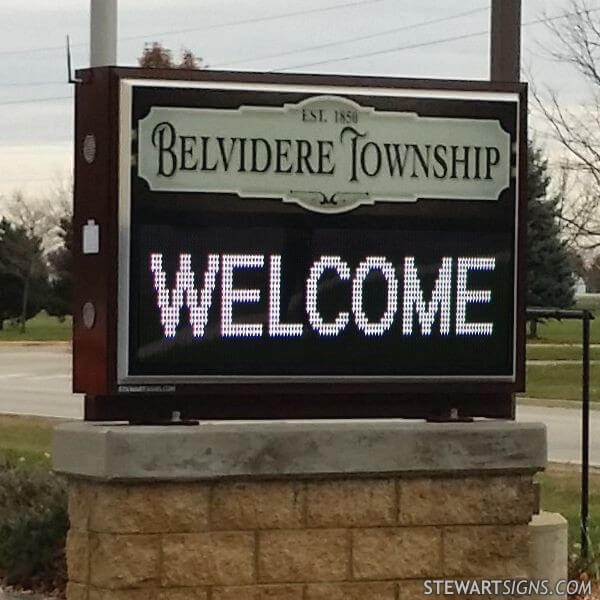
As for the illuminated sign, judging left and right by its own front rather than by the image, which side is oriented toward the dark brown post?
left

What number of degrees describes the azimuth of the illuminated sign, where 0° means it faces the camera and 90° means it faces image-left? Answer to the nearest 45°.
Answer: approximately 315°

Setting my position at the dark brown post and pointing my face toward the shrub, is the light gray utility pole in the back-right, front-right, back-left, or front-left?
front-right

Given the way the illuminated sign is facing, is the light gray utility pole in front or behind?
behind
